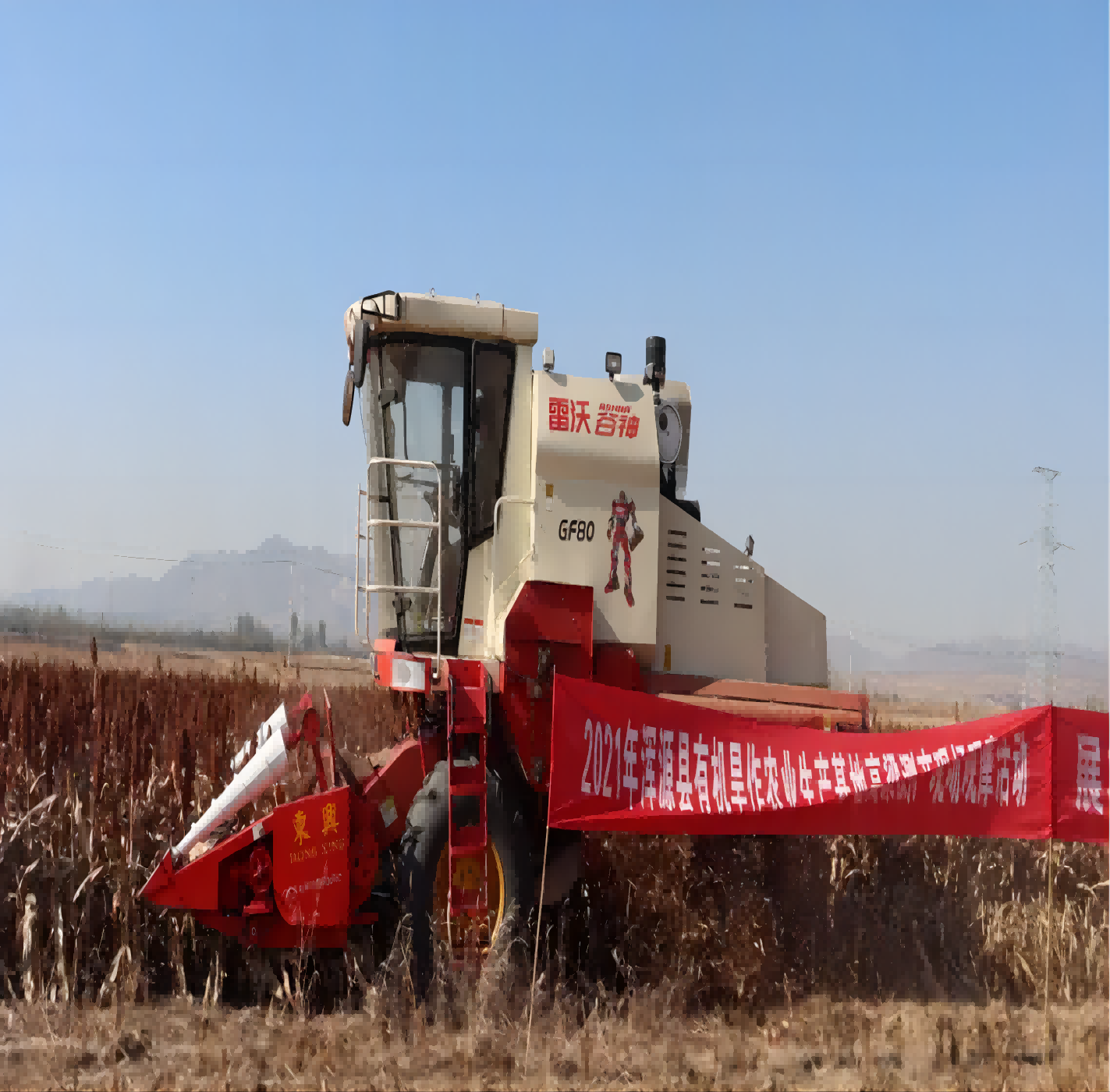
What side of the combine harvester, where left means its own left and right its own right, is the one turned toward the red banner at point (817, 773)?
left

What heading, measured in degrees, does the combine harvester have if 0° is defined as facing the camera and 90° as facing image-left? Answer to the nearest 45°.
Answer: approximately 45°

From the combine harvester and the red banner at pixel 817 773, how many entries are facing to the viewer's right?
0

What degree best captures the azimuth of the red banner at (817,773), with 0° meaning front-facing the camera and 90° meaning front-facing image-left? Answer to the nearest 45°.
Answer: approximately 0°
